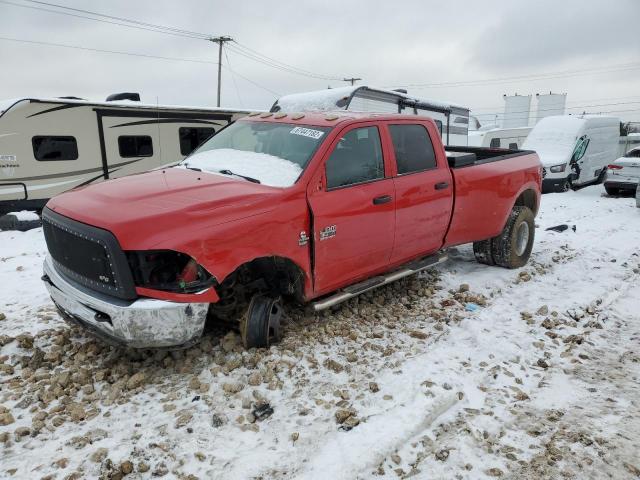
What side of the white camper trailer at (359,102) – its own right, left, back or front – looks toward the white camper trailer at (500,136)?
back

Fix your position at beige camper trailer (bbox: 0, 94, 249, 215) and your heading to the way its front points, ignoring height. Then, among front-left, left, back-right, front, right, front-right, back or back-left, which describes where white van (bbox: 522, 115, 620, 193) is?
back-left

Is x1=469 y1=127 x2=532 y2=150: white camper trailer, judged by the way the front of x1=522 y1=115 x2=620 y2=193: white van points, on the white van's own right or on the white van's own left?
on the white van's own right

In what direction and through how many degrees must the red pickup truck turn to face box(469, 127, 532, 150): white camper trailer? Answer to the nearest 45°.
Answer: approximately 180°

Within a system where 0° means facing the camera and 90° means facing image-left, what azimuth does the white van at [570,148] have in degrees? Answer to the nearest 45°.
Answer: approximately 45°

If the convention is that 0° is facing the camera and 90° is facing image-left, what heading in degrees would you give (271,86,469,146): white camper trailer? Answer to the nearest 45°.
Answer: approximately 45°

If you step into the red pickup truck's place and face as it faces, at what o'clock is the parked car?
The parked car is roughly at 6 o'clock from the red pickup truck.

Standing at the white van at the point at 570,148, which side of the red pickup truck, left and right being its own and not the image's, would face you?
back
